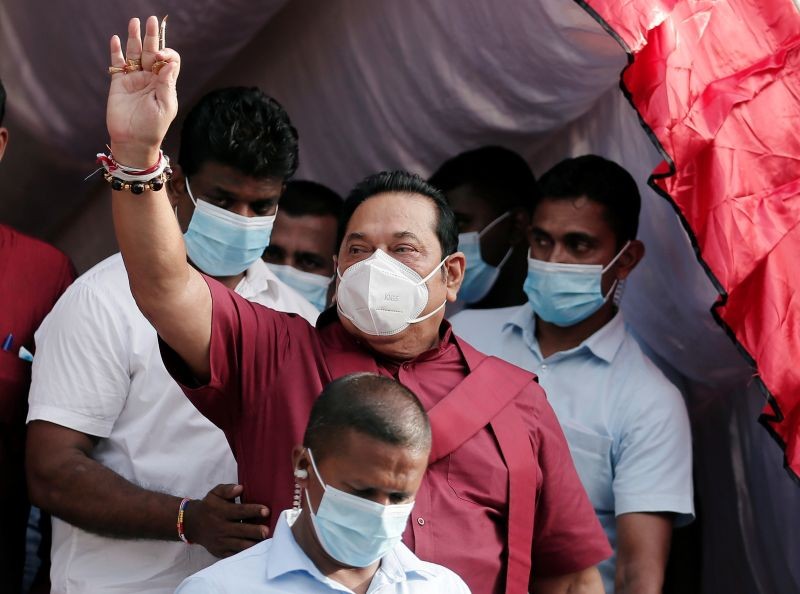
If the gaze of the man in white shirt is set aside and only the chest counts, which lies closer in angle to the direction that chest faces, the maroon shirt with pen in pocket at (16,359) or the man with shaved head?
the man with shaved head

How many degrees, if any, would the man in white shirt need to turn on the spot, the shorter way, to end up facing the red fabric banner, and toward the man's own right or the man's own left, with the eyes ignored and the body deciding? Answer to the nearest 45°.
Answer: approximately 45° to the man's own left

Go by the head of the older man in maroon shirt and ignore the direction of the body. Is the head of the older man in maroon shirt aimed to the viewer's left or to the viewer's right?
to the viewer's left

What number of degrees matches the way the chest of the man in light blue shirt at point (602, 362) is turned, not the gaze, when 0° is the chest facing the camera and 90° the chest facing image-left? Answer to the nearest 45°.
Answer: approximately 45°

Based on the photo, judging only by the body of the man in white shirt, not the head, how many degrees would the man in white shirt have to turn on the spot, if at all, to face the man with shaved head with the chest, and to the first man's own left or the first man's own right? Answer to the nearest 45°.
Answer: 0° — they already face them

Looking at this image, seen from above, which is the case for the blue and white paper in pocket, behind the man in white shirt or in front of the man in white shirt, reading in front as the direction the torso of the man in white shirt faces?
behind

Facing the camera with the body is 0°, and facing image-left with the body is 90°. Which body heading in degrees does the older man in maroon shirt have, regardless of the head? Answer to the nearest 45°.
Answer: approximately 0°

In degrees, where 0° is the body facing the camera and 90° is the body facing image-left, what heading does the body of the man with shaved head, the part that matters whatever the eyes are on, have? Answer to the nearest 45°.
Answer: approximately 315°

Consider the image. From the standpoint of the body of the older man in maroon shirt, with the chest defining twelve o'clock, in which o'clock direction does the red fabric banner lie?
The red fabric banner is roughly at 8 o'clock from the older man in maroon shirt.
